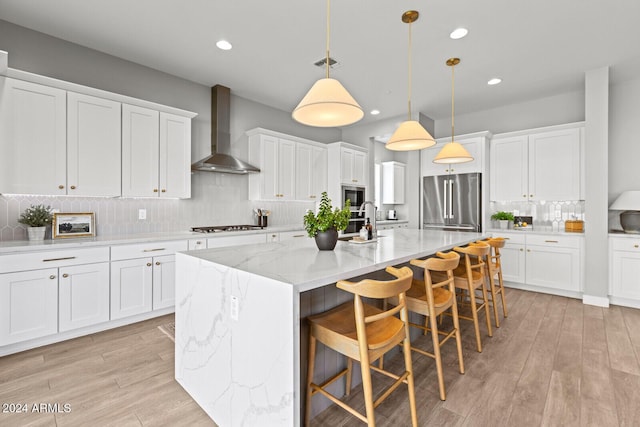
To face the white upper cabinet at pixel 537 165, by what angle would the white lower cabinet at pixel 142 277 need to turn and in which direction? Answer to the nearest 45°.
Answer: approximately 45° to its left

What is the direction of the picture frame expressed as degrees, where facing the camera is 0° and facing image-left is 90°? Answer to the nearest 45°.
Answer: approximately 0°

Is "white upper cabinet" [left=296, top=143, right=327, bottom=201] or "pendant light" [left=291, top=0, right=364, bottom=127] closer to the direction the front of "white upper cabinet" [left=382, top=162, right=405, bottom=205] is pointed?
the pendant light

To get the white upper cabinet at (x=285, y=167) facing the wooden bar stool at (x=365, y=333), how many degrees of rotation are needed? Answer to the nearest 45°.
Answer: approximately 45° to its right

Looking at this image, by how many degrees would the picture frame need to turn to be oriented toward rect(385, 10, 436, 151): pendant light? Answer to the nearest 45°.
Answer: approximately 45° to its left

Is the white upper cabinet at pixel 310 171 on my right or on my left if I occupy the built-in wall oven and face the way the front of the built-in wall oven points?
on my right

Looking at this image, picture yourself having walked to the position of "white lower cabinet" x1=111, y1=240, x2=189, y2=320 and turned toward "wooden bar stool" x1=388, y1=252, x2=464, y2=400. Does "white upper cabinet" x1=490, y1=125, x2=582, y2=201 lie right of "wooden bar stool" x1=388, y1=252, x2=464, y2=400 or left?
left

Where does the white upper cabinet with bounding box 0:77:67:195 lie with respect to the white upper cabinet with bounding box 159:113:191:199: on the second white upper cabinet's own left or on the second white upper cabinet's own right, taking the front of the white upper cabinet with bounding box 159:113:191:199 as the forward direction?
on the second white upper cabinet's own right
